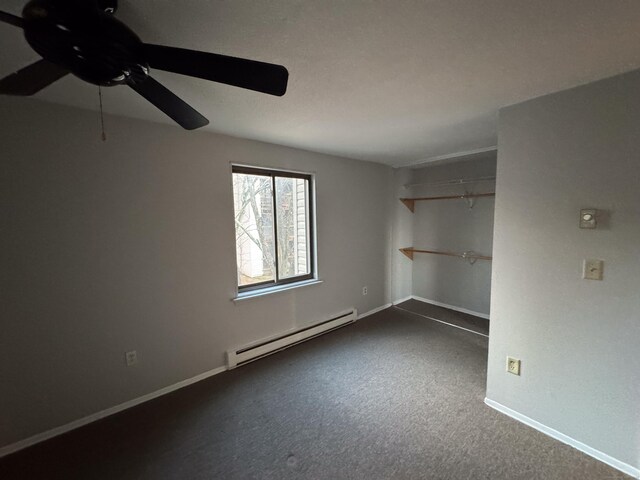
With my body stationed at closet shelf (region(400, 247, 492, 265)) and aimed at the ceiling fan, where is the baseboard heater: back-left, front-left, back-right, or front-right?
front-right

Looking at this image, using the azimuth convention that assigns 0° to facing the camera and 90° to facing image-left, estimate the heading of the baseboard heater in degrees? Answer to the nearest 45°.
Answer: approximately 315°

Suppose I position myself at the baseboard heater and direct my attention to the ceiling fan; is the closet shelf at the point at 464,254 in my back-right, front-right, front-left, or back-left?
back-left

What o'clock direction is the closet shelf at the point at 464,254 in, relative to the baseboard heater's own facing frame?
The closet shelf is roughly at 10 o'clock from the baseboard heater.

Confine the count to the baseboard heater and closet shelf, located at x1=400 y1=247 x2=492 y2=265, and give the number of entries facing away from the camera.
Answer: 0

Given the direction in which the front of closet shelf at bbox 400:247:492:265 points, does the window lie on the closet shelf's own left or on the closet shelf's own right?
on the closet shelf's own right

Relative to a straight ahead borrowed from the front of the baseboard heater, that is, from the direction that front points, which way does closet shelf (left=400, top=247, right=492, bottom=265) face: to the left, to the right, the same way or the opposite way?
to the right

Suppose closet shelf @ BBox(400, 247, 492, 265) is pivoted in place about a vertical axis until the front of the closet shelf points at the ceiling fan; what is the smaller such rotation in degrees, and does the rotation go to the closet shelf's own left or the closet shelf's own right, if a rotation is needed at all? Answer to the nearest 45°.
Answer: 0° — it already faces it

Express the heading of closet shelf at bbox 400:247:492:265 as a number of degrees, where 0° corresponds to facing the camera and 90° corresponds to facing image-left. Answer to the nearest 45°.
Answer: approximately 0°
